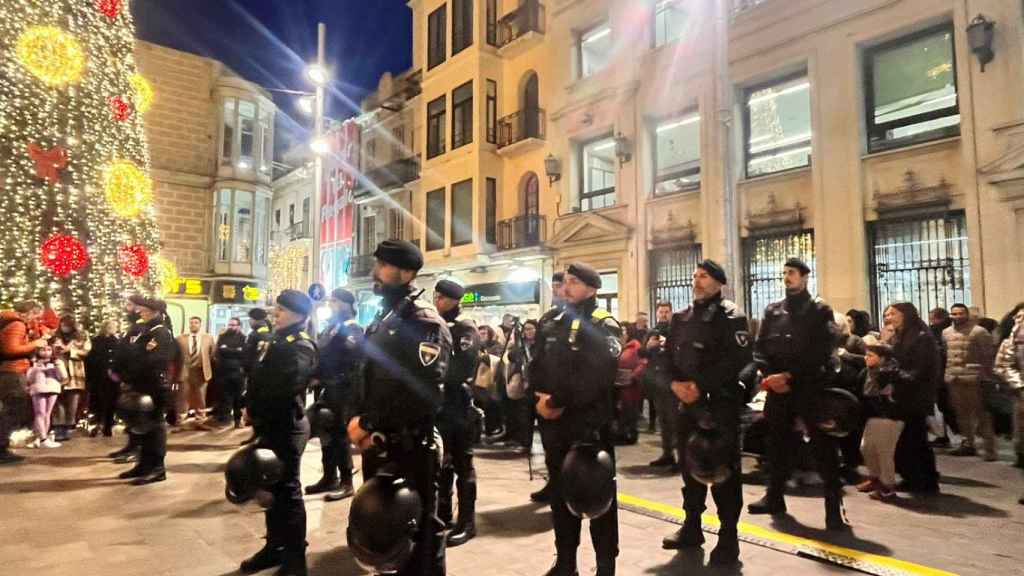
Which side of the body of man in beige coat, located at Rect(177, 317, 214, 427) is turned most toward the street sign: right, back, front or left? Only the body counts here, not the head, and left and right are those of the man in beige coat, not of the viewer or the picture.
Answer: back

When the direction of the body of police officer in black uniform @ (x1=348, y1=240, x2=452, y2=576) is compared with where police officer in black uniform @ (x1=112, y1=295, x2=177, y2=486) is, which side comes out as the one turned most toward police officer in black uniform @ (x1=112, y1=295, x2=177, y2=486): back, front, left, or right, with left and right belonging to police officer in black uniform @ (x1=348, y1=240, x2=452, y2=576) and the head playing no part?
right

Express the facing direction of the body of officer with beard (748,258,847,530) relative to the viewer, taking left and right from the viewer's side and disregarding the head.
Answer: facing the viewer and to the left of the viewer

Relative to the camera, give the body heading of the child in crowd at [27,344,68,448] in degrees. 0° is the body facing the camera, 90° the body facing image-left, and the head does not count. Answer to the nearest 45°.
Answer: approximately 0°

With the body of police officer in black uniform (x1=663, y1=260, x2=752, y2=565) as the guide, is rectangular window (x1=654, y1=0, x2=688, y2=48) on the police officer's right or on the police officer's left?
on the police officer's right

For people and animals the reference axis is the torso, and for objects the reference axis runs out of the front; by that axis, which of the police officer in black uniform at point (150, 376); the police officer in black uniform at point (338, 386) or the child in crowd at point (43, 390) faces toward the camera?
the child in crowd

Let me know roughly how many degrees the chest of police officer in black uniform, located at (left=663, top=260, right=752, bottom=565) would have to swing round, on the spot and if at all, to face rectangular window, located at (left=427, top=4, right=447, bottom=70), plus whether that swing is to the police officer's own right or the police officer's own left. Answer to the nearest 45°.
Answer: approximately 90° to the police officer's own right

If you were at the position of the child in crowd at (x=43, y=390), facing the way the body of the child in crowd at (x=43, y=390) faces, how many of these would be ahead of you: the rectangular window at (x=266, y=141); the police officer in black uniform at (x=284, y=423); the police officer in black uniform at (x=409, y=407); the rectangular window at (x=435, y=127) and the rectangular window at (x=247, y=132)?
2

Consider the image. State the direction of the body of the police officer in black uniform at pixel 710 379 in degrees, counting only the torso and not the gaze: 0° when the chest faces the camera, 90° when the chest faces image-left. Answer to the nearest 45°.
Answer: approximately 45°

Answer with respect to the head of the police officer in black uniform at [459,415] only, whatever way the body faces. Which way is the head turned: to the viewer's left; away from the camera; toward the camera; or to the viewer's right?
to the viewer's left

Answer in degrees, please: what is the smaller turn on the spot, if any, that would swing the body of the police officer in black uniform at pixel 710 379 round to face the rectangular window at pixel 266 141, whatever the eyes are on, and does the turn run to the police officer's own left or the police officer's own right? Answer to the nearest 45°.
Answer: approximately 90° to the police officer's own right

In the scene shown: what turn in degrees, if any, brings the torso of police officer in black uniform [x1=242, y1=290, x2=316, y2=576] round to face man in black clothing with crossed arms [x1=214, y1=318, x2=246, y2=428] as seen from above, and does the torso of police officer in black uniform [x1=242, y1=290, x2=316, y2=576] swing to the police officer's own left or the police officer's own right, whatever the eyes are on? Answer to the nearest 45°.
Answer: approximately 90° to the police officer's own right
